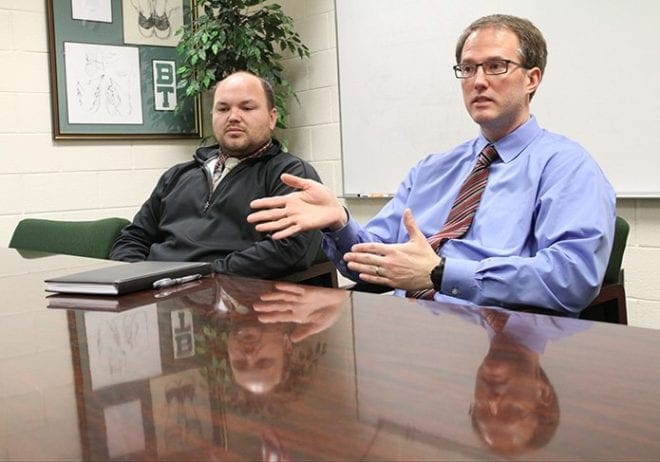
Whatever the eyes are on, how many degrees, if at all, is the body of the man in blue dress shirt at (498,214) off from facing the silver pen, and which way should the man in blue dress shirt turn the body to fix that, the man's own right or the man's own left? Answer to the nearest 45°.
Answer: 0° — they already face it

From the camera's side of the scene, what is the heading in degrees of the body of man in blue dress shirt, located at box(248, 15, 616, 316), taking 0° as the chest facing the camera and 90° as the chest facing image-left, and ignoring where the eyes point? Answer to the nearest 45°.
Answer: approximately 45°

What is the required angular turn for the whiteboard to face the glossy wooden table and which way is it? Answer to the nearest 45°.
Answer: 0° — it already faces it

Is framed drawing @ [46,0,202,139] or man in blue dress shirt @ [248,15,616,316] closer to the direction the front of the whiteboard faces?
the man in blue dress shirt

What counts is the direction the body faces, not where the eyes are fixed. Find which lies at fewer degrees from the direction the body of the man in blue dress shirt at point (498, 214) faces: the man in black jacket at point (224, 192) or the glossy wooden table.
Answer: the glossy wooden table

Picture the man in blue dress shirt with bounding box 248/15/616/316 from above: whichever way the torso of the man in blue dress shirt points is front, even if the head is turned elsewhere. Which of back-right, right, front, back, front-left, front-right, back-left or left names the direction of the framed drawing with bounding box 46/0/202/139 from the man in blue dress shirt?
right

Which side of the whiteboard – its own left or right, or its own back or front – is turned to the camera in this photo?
front

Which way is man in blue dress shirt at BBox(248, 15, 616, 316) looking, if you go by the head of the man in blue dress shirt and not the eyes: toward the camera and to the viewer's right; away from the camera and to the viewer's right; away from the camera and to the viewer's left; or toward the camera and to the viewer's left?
toward the camera and to the viewer's left

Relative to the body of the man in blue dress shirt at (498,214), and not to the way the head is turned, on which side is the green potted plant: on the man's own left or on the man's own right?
on the man's own right

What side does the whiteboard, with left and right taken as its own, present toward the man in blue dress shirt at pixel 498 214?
front

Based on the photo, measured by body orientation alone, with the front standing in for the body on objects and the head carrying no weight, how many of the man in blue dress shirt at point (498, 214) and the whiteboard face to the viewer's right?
0

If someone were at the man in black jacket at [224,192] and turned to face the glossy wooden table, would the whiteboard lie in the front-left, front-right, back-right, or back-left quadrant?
back-left
